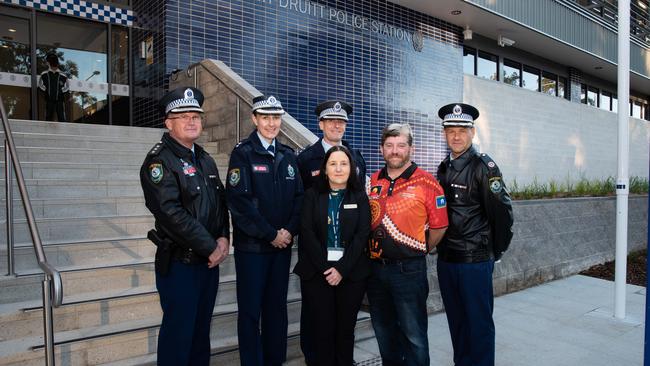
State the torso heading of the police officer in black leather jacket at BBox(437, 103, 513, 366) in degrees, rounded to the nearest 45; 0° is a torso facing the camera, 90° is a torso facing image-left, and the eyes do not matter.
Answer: approximately 45°

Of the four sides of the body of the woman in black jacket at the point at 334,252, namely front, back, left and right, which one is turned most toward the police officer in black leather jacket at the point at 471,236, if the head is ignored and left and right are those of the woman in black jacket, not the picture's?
left

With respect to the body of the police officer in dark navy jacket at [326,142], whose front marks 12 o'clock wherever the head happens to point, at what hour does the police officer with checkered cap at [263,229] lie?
The police officer with checkered cap is roughly at 1 o'clock from the police officer in dark navy jacket.

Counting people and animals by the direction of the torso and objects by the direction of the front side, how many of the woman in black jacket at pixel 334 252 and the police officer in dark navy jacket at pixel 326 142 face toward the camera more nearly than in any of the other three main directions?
2

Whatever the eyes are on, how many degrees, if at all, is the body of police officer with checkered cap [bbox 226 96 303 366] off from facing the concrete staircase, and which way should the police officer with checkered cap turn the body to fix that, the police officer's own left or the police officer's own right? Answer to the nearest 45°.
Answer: approximately 180°

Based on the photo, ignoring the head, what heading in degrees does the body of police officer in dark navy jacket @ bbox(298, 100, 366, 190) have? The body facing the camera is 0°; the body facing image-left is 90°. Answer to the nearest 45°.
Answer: approximately 0°

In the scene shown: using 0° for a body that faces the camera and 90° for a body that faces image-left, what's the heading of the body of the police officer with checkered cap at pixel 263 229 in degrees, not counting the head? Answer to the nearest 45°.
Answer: approximately 315°

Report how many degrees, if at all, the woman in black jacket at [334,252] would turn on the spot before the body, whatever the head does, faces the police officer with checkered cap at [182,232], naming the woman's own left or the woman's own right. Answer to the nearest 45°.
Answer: approximately 90° to the woman's own right

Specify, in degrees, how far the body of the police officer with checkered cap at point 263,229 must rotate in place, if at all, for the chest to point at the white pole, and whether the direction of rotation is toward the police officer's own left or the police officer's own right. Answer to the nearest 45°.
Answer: approximately 45° to the police officer's own left

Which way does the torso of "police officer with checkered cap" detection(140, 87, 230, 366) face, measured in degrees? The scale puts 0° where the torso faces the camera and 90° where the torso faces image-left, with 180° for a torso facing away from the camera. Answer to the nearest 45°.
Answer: approximately 315°
